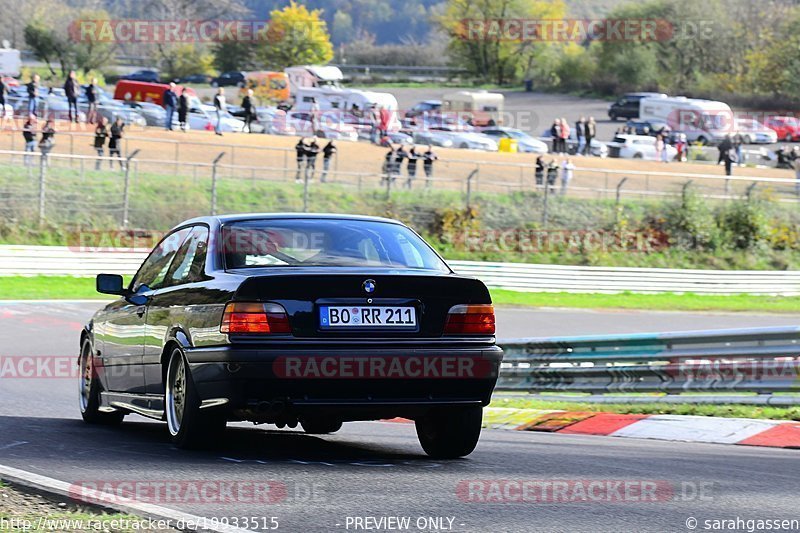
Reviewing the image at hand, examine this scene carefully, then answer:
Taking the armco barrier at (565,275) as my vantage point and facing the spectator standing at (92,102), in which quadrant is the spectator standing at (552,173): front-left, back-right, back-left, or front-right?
front-right

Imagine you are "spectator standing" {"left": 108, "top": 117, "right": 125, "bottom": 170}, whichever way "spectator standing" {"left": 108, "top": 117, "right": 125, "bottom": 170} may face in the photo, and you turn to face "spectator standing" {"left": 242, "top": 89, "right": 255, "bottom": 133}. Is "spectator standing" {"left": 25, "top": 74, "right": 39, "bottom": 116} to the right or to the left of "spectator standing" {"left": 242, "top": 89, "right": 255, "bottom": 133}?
left

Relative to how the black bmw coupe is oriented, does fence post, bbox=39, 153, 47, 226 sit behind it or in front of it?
in front

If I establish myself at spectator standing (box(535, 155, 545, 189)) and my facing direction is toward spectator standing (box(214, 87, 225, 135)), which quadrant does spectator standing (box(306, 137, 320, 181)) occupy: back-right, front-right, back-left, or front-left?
front-left

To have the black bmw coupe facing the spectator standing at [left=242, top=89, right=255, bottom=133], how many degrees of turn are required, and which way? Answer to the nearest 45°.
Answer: approximately 45° to its right

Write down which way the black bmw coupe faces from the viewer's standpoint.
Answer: facing away from the viewer and to the left of the viewer

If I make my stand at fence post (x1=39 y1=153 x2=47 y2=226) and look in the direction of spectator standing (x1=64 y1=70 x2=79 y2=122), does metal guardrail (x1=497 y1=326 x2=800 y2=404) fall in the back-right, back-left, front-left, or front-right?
back-right

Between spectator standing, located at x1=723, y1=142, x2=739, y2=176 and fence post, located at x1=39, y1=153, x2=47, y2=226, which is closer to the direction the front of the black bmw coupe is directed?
the fence post

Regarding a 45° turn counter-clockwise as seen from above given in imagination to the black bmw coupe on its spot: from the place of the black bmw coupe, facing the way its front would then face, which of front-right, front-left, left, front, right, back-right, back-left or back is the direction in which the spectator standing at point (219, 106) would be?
right

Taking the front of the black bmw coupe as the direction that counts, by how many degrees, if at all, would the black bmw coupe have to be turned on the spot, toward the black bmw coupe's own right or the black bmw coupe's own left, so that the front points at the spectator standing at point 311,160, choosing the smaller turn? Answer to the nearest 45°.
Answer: approximately 45° to the black bmw coupe's own right

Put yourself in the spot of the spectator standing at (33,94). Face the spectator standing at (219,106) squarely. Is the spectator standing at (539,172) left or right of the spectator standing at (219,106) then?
right

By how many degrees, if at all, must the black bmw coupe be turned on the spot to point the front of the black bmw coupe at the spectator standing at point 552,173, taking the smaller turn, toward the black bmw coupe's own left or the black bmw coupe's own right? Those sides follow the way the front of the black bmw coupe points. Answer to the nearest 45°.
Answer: approximately 45° to the black bmw coupe's own right

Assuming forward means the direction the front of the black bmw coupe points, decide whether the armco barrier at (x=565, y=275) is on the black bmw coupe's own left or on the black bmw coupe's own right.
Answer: on the black bmw coupe's own right

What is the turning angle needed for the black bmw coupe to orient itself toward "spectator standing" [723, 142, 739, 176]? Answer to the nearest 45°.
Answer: approximately 45° to its right

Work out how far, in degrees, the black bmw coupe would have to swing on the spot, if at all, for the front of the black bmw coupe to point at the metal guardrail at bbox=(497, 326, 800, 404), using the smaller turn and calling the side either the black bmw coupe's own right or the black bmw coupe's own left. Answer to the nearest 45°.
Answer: approximately 90° to the black bmw coupe's own right

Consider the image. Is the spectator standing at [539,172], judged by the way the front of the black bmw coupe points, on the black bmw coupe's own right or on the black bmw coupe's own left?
on the black bmw coupe's own right

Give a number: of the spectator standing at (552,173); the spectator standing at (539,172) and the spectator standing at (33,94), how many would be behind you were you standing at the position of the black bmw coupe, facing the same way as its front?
0
